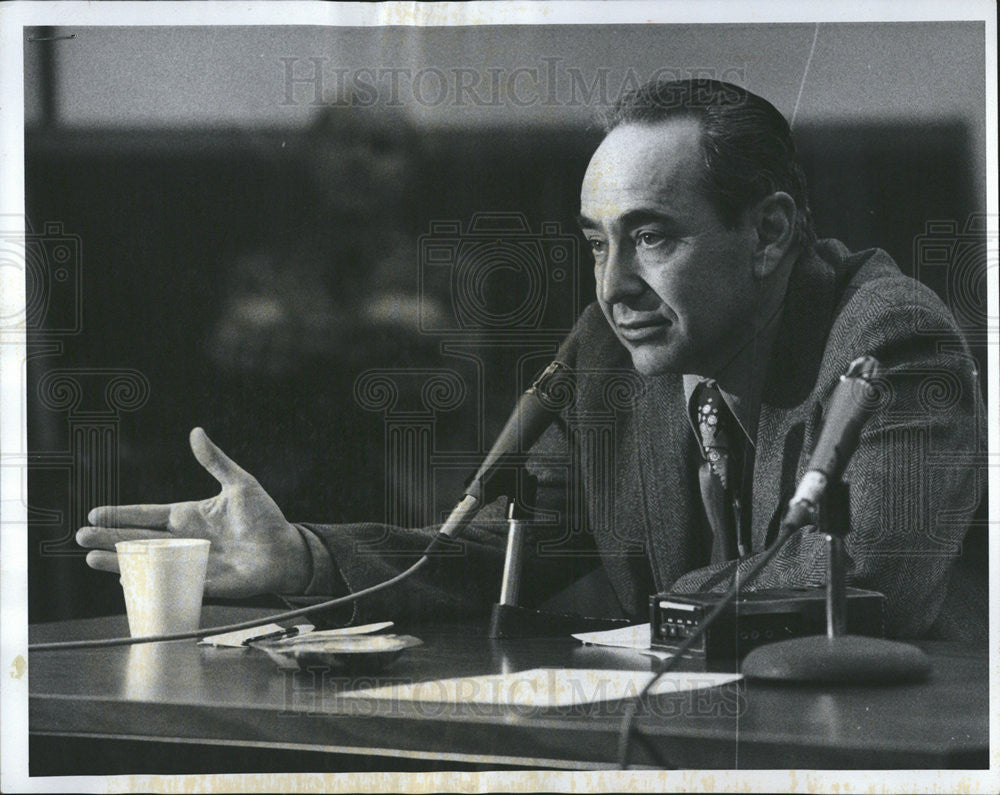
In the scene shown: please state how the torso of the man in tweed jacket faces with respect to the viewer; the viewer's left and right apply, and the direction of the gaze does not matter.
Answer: facing the viewer and to the left of the viewer

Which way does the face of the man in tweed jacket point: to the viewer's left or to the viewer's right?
to the viewer's left

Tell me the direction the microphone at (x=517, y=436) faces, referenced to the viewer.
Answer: facing to the right of the viewer
